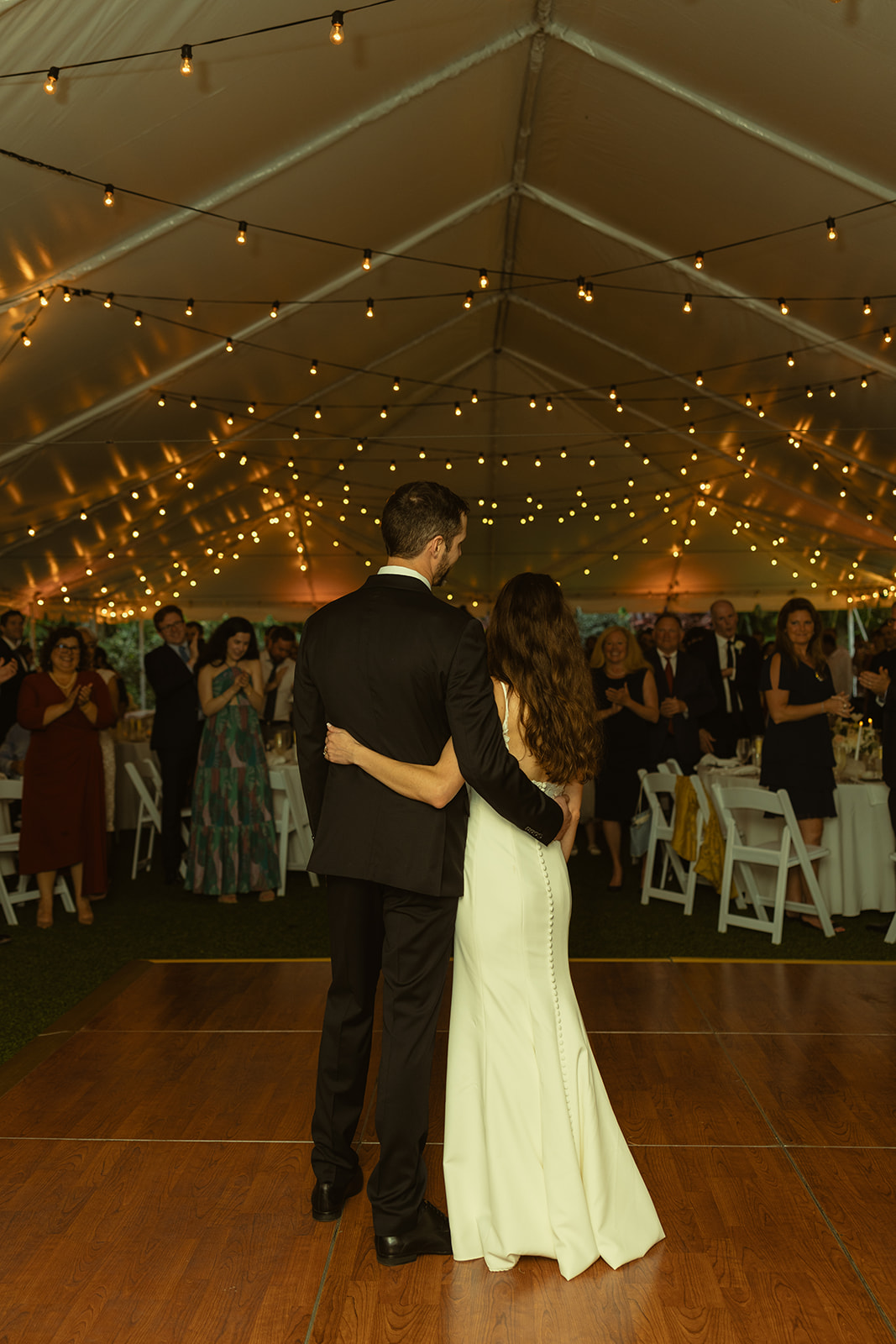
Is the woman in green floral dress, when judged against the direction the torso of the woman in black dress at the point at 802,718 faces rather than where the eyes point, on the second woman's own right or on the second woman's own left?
on the second woman's own right

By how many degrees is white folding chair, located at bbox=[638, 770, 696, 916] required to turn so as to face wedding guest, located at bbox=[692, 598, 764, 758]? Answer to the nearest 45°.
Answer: approximately 45° to its left

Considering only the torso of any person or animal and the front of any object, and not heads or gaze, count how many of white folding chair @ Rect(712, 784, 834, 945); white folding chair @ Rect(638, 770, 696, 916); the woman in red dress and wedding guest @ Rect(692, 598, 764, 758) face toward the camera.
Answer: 2

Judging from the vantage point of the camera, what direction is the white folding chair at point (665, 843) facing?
facing away from the viewer and to the right of the viewer

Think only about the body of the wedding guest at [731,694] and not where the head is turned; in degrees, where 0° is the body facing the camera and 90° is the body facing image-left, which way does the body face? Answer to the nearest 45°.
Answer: approximately 0°

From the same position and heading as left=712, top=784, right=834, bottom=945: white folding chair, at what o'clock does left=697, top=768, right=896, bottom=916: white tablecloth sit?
The white tablecloth is roughly at 12 o'clock from the white folding chair.

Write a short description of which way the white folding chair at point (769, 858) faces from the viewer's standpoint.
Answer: facing away from the viewer and to the right of the viewer

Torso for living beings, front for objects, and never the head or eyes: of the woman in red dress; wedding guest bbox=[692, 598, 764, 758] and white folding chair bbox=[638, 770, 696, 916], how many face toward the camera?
2
